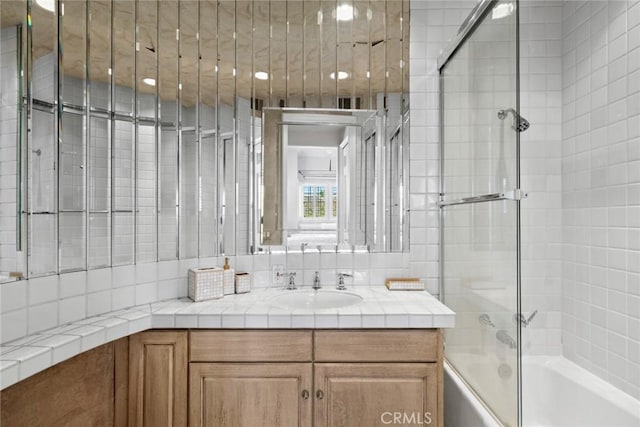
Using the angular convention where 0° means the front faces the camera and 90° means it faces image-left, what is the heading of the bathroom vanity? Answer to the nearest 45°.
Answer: approximately 0°

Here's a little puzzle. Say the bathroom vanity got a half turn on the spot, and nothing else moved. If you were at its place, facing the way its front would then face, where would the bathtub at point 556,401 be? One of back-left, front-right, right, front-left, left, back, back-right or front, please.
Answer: right

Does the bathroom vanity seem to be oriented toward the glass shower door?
no
